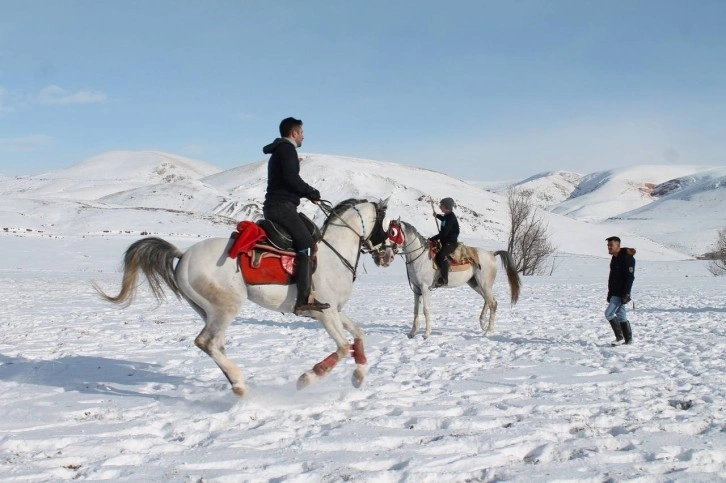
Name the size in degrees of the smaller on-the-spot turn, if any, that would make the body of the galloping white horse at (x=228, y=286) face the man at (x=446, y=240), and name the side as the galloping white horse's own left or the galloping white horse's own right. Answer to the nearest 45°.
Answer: approximately 45° to the galloping white horse's own left

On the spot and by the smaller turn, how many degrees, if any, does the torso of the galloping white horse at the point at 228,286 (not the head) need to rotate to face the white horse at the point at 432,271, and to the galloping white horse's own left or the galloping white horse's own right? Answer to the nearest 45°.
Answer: approximately 45° to the galloping white horse's own left

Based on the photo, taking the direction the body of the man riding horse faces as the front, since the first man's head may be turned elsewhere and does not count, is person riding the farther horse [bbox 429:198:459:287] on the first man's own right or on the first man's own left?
on the first man's own left

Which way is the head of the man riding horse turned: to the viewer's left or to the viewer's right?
to the viewer's right

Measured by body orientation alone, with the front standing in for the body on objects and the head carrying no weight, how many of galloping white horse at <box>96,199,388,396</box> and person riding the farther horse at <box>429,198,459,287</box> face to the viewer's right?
1

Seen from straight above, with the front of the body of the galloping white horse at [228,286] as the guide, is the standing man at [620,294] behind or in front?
in front

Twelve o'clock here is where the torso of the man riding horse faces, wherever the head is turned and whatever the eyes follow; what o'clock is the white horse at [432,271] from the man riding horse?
The white horse is roughly at 10 o'clock from the man riding horse.

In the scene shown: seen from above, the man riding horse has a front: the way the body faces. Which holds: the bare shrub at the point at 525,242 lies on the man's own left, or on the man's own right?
on the man's own left

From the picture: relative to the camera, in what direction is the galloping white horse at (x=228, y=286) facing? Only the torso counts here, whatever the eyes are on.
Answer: to the viewer's right

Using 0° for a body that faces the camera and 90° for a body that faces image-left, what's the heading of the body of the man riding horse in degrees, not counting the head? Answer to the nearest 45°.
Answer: approximately 270°

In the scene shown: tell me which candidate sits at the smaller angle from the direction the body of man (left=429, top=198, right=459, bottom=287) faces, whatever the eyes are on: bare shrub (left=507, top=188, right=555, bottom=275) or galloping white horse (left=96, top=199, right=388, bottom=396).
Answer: the galloping white horse
